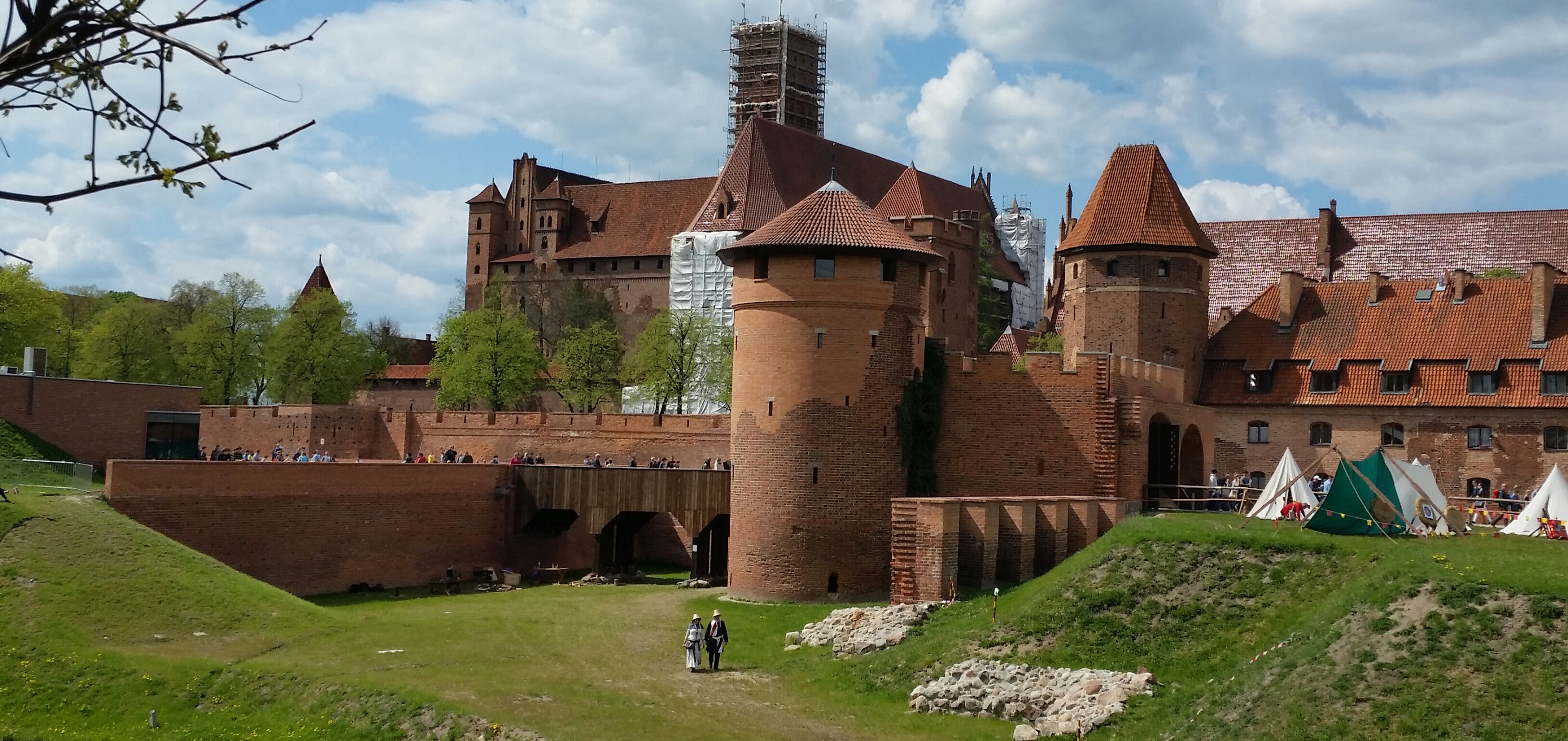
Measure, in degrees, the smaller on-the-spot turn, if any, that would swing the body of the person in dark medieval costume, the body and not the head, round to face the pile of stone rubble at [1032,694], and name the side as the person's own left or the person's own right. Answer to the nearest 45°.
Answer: approximately 45° to the person's own left

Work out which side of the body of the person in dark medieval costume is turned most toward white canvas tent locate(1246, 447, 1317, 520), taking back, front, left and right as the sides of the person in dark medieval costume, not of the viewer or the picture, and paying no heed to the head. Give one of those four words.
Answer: left

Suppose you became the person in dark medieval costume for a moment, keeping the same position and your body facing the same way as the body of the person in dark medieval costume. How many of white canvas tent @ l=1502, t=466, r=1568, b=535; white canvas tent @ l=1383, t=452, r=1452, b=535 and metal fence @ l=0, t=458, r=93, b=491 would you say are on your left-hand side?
2

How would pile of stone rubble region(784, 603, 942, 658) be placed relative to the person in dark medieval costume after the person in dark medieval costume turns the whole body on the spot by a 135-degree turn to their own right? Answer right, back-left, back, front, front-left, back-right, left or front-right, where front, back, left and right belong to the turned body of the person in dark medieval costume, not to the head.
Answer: right

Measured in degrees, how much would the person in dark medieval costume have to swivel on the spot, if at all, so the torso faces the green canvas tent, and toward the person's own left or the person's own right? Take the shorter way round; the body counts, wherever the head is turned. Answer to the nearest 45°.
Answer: approximately 90° to the person's own left

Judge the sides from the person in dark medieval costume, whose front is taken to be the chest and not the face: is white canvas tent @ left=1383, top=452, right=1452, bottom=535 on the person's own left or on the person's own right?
on the person's own left

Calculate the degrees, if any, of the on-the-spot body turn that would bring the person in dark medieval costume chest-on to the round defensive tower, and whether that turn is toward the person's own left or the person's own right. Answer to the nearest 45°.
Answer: approximately 180°

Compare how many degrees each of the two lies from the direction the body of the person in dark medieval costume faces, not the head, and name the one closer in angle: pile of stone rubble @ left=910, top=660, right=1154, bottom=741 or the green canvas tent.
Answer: the pile of stone rubble

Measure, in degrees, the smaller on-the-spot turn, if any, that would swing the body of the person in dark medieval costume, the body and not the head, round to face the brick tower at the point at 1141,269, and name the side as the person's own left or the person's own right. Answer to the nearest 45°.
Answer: approximately 135° to the person's own left

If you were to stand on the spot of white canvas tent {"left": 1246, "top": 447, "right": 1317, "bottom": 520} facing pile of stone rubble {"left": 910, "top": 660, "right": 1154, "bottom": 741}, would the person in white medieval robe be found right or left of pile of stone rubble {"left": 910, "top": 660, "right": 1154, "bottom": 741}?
right
